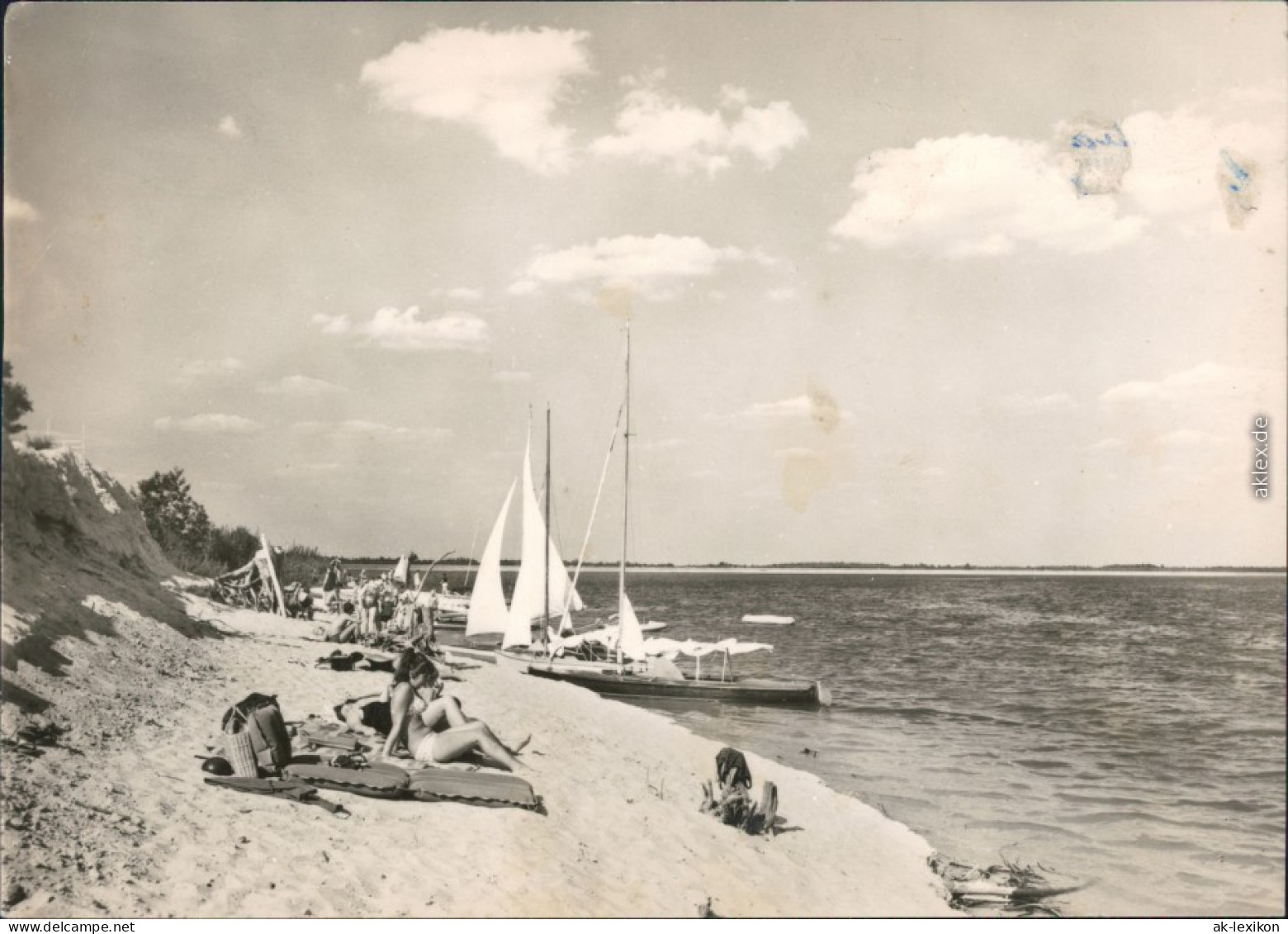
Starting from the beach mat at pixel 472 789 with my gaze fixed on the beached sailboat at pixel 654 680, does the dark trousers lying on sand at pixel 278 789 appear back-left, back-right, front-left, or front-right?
back-left

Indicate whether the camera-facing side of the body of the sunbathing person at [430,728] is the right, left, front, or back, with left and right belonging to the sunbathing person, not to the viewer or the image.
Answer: right

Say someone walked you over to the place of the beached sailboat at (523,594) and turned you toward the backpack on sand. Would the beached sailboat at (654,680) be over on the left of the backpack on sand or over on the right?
left

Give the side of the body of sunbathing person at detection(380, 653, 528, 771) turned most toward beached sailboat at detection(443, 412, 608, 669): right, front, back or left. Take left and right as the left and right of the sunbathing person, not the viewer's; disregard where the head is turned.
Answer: left

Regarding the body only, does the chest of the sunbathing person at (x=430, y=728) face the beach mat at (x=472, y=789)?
no

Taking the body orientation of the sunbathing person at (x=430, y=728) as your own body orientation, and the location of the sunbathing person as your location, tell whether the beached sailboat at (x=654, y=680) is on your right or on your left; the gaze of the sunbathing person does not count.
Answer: on your left

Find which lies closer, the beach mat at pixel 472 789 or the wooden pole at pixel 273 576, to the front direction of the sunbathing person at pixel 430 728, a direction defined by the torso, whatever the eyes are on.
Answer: the beach mat

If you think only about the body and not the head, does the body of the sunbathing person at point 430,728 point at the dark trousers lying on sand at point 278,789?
no

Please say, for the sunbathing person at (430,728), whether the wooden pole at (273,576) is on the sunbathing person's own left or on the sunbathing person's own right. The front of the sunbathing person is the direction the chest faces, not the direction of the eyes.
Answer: on the sunbathing person's own left
